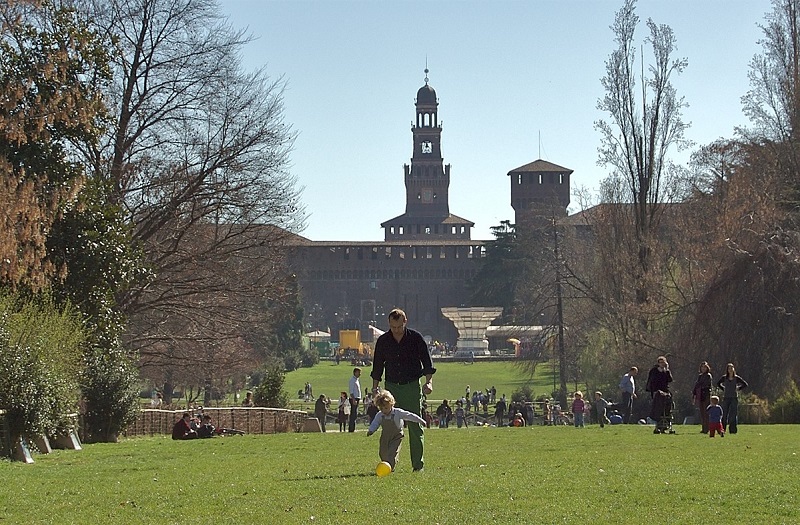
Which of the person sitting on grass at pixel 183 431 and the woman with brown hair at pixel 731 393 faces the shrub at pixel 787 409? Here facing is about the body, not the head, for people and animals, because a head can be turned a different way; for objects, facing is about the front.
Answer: the person sitting on grass

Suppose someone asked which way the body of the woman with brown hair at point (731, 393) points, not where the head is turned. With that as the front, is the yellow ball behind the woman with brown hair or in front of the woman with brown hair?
in front

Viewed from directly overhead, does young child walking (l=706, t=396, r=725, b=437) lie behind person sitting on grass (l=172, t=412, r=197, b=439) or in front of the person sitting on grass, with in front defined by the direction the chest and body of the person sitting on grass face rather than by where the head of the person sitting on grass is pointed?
in front

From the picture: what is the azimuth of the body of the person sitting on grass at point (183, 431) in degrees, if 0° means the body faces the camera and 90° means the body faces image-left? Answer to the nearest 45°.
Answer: approximately 270°
